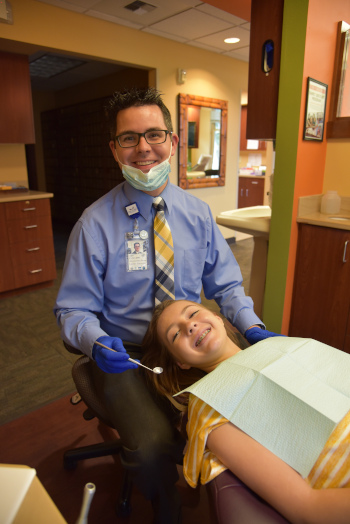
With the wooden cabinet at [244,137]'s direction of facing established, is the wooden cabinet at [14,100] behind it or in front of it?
in front

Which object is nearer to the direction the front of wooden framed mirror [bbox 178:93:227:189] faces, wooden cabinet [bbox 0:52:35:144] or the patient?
the patient

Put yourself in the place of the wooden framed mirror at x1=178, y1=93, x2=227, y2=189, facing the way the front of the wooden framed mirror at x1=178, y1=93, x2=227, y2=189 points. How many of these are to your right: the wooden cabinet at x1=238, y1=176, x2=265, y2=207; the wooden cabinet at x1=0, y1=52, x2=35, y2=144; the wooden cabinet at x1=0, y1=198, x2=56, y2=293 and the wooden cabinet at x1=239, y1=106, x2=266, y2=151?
2

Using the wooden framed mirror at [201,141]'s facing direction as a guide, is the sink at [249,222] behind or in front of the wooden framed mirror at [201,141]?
in front

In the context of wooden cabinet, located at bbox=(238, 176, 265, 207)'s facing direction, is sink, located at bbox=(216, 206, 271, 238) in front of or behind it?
in front

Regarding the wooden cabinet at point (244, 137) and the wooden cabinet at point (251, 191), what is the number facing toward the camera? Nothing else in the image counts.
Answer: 2

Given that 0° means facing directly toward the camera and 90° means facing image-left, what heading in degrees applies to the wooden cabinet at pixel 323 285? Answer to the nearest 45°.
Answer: approximately 45°

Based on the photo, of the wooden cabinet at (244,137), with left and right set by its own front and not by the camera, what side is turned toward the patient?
front

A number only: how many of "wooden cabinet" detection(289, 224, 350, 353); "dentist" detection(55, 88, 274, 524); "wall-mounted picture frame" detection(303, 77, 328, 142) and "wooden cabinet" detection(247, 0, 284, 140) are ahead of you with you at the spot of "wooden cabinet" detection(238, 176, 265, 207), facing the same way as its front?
4

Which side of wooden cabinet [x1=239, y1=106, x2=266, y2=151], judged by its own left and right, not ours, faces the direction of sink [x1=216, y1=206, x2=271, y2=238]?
front

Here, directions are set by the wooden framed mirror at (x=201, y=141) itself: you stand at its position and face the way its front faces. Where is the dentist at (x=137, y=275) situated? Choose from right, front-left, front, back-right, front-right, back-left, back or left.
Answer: front-right
